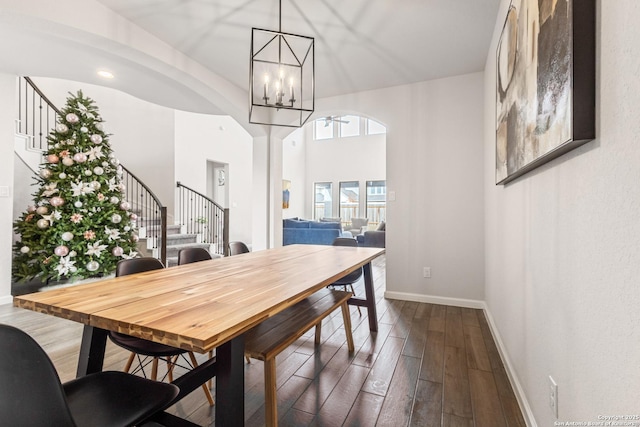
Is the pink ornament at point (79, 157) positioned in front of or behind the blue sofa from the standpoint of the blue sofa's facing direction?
behind

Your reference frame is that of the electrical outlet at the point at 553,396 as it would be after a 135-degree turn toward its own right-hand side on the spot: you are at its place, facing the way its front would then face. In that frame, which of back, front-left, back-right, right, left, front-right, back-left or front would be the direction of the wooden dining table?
back-left

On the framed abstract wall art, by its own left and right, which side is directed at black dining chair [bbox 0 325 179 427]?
front

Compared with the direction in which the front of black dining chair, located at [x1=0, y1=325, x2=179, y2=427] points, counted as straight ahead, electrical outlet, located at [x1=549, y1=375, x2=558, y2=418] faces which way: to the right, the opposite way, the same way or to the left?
to the left

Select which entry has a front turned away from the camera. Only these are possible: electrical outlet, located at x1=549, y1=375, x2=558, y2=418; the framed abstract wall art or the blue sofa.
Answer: the blue sofa

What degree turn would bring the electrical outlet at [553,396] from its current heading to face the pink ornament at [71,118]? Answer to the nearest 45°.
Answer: approximately 45° to its right

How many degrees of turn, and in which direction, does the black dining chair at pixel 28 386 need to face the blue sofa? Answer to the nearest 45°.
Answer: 0° — it already faces it

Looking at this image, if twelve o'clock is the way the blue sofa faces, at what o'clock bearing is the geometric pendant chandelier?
The geometric pendant chandelier is roughly at 6 o'clock from the blue sofa.

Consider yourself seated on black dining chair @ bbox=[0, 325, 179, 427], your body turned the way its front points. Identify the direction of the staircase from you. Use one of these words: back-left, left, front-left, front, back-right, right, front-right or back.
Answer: front-left

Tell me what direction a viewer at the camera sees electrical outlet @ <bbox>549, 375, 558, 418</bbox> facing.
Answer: facing the viewer and to the left of the viewer

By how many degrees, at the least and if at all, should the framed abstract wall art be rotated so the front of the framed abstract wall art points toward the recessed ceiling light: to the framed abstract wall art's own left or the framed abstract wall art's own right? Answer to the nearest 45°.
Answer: approximately 45° to the framed abstract wall art's own right

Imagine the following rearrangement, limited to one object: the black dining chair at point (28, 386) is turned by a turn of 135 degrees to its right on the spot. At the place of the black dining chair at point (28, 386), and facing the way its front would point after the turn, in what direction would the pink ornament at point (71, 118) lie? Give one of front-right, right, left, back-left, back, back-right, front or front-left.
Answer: back

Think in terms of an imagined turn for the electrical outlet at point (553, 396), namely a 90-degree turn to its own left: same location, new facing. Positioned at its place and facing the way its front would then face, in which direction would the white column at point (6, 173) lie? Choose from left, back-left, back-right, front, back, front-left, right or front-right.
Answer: back-right

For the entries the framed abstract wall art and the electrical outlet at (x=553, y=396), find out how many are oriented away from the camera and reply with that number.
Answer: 0

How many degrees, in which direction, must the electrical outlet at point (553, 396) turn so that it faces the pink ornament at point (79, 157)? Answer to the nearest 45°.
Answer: approximately 45° to its right

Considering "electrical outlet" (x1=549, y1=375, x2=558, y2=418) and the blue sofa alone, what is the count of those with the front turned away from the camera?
1

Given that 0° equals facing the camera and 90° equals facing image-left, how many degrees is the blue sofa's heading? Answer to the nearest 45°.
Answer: approximately 180°

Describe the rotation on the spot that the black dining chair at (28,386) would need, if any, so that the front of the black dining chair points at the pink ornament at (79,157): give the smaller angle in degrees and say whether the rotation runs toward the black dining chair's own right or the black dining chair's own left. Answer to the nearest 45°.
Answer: approximately 45° to the black dining chair's own left
